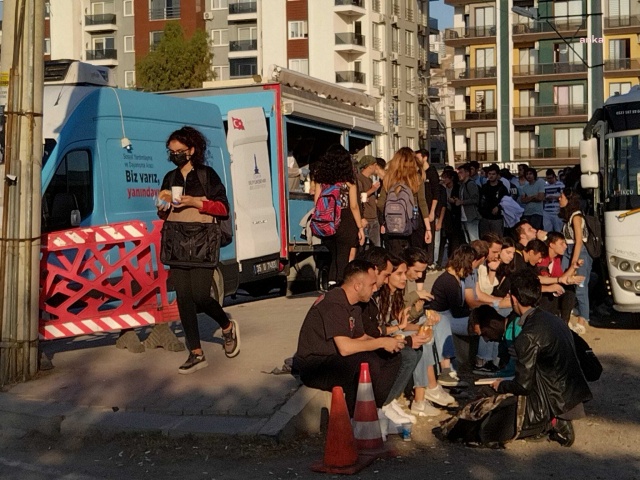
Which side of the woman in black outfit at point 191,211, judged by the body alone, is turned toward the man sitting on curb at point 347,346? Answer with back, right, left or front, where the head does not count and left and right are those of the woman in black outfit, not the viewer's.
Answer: left

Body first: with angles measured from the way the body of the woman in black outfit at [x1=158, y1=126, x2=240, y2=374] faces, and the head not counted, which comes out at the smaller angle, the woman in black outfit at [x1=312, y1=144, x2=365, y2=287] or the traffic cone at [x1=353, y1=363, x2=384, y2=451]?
the traffic cone

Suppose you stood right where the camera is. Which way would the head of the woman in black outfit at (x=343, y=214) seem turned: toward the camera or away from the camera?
away from the camera

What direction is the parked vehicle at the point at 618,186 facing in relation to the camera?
toward the camera

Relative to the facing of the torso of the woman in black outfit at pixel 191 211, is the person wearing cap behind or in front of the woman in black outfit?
behind

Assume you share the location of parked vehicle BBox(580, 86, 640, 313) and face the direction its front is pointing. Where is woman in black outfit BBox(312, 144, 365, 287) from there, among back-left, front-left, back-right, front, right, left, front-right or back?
front-right

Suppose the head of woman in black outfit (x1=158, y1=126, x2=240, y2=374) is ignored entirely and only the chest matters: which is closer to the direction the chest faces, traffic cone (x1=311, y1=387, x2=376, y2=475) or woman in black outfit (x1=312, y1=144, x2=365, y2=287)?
the traffic cone

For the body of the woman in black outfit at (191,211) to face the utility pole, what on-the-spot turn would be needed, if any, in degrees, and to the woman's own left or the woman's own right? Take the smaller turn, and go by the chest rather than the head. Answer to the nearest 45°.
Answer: approximately 45° to the woman's own right

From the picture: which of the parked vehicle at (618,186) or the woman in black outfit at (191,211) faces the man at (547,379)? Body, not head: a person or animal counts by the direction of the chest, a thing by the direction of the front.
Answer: the parked vehicle

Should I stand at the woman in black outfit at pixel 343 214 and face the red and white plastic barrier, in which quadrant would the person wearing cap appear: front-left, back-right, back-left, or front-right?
back-right

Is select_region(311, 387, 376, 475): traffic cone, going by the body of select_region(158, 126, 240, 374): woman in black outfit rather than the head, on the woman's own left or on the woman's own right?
on the woman's own left

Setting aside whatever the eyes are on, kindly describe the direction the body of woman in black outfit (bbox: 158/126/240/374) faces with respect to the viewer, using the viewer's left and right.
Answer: facing the viewer and to the left of the viewer

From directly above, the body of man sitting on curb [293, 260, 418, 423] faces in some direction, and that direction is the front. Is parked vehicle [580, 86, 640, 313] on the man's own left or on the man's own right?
on the man's own left
